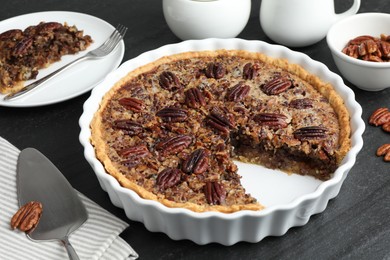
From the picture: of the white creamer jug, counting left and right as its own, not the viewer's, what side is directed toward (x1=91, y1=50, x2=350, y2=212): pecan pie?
left

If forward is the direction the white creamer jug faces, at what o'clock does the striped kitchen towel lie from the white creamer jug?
The striped kitchen towel is roughly at 10 o'clock from the white creamer jug.

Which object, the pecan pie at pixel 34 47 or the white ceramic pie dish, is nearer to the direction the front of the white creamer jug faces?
the pecan pie

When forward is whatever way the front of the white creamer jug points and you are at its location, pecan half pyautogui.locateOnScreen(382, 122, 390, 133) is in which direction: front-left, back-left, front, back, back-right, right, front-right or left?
back-left

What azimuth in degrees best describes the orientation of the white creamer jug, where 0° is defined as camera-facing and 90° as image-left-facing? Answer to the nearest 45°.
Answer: approximately 90°

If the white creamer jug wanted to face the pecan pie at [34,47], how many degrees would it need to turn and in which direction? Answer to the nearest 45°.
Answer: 0° — it already faces it

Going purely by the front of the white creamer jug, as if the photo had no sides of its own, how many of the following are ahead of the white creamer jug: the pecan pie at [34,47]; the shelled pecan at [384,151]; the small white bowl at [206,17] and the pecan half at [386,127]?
2

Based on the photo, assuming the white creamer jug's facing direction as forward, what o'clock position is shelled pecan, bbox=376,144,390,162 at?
The shelled pecan is roughly at 8 o'clock from the white creamer jug.

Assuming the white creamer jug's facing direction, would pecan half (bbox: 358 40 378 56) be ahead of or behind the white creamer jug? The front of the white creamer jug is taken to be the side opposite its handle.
behind

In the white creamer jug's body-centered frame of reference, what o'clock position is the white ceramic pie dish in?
The white ceramic pie dish is roughly at 9 o'clock from the white creamer jug.

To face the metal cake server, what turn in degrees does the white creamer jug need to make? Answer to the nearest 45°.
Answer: approximately 45° to its left
